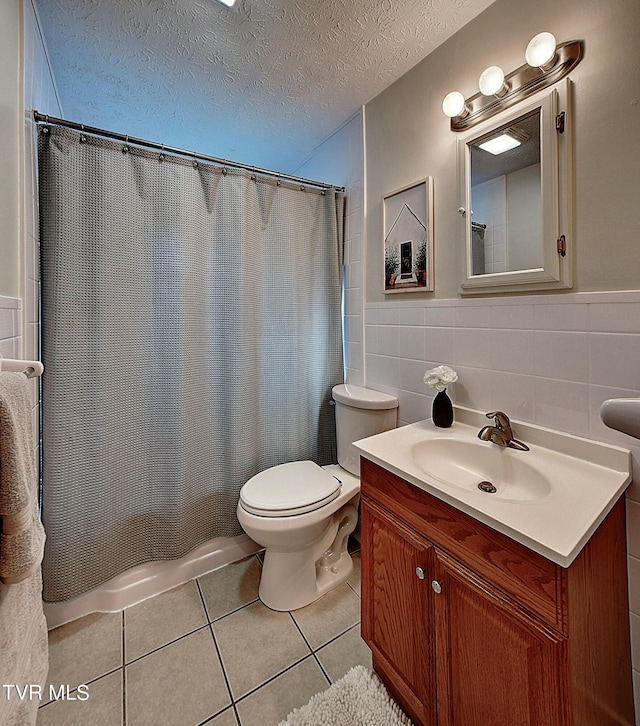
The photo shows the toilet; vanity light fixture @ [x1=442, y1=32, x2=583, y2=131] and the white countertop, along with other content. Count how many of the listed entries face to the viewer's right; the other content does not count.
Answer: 0

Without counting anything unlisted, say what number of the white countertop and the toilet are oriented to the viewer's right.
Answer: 0

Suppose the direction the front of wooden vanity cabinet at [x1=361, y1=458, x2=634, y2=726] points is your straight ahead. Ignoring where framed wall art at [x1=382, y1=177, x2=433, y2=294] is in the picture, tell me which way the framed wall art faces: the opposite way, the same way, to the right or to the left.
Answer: the same way

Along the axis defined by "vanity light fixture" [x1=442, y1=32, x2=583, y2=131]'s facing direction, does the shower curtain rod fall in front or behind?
in front

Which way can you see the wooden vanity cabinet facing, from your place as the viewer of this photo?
facing the viewer and to the left of the viewer

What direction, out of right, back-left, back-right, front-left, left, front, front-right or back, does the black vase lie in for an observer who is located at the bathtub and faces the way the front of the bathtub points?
front

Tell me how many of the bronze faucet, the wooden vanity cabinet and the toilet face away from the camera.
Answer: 0

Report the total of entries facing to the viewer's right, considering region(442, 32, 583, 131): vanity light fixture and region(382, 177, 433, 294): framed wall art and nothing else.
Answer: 0

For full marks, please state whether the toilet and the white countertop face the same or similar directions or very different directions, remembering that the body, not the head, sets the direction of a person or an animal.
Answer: same or similar directions

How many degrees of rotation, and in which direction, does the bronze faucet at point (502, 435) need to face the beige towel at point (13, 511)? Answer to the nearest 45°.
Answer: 0° — it already faces it

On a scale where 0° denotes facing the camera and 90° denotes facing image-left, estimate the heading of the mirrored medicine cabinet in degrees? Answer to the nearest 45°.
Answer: approximately 45°

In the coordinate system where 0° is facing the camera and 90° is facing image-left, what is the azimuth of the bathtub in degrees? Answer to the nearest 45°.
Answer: approximately 315°

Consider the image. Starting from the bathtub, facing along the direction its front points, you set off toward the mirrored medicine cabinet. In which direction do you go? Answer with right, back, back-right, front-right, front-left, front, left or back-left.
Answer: front

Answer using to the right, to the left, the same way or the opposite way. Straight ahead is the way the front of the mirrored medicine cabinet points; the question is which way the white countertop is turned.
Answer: the same way

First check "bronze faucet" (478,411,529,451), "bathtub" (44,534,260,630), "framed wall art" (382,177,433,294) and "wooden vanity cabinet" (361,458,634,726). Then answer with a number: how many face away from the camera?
0
